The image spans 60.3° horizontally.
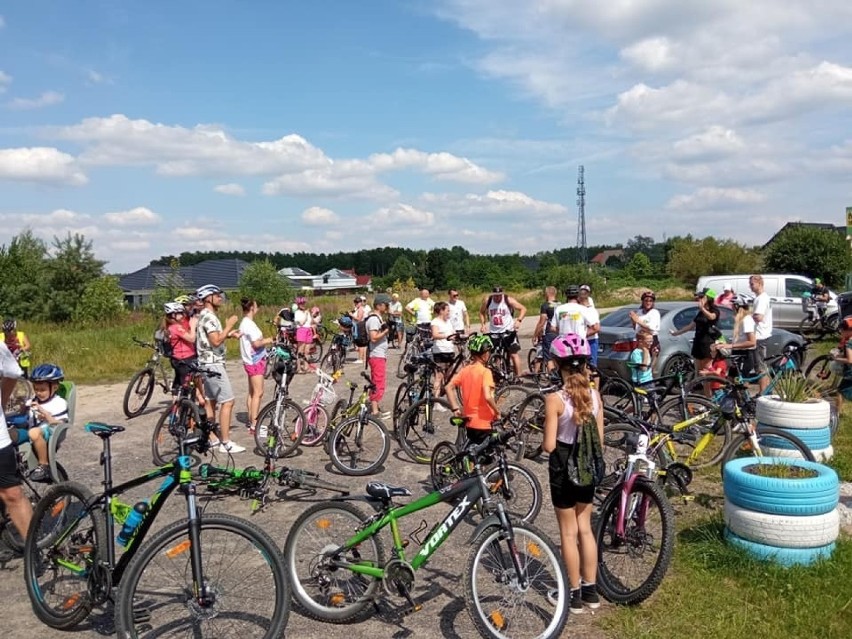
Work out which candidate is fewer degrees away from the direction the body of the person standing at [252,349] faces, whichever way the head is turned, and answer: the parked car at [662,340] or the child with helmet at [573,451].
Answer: the parked car

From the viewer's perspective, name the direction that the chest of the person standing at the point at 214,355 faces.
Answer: to the viewer's right

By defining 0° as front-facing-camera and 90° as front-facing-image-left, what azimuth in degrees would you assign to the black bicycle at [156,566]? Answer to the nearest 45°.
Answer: approximately 315°

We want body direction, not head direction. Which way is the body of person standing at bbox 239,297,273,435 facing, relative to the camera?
to the viewer's right

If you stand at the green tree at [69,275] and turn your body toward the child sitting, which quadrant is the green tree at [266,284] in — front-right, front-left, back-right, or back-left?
back-left
